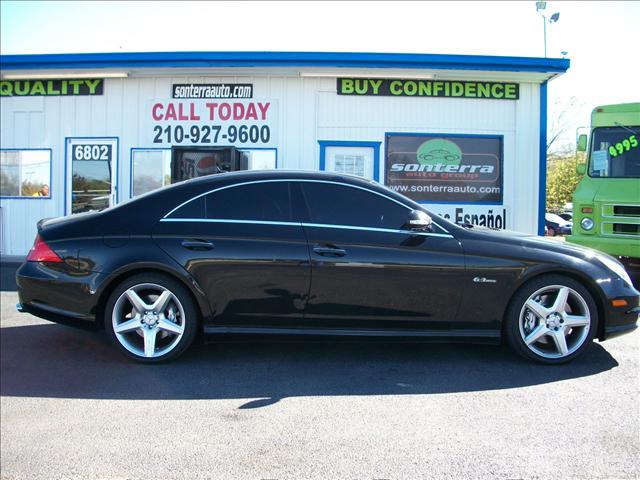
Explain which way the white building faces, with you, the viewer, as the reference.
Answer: facing the viewer

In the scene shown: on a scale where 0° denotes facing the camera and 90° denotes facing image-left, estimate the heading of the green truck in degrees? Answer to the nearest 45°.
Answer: approximately 0°

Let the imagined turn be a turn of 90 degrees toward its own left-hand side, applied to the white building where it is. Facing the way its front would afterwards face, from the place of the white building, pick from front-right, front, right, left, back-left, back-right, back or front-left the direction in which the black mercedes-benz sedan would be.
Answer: right

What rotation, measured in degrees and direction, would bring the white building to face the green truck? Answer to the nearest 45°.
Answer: approximately 45° to its left

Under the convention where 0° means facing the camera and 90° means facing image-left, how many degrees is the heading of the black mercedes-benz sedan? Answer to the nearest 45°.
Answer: approximately 270°

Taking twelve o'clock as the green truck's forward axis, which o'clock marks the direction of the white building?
The white building is roughly at 3 o'clock from the green truck.

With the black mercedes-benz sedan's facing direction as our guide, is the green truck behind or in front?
in front

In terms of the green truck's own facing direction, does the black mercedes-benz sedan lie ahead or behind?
ahead
